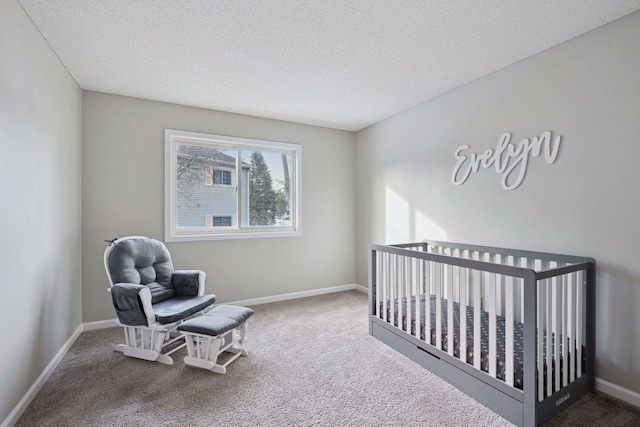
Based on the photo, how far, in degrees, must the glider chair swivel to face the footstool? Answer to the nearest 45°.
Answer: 0° — it already faces it

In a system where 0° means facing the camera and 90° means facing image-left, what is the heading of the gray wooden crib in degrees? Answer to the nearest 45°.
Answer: approximately 45°

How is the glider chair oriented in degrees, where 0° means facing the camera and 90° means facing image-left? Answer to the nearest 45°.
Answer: approximately 315°

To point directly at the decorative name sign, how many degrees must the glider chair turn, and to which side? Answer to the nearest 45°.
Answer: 0° — it already faces it
